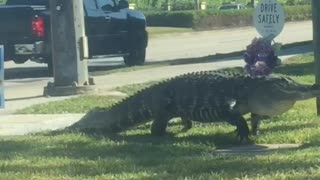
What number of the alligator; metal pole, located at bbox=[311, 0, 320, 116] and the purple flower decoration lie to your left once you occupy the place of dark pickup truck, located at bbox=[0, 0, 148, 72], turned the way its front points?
0

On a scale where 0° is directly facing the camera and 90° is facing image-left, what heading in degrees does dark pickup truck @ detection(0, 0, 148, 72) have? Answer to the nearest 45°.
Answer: approximately 225°

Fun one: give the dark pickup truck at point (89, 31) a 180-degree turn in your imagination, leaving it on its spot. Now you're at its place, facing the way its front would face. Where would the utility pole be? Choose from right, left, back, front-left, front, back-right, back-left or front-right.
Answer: front-left

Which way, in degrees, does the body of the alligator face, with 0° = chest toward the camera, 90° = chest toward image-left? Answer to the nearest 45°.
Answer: approximately 270°

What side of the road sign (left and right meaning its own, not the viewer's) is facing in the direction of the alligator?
front

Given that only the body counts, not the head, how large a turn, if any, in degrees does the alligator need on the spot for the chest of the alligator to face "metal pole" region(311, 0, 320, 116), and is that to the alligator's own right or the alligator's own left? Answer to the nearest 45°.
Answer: approximately 45° to the alligator's own left

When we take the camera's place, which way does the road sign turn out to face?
facing the viewer

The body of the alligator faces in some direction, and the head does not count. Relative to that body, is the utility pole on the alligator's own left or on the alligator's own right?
on the alligator's own left

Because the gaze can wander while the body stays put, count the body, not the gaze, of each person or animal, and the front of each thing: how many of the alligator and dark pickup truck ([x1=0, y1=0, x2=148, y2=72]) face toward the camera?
0

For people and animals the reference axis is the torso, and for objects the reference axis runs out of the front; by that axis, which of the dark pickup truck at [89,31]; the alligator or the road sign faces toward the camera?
the road sign

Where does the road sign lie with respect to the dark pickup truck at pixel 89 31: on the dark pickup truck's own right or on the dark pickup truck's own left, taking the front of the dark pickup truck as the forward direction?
on the dark pickup truck's own right

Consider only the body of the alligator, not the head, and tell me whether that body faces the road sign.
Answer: no

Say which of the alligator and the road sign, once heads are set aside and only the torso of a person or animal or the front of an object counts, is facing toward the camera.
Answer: the road sign
